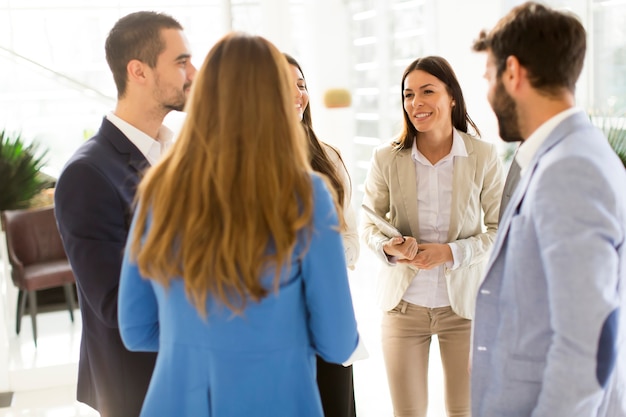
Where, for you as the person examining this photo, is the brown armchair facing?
facing the viewer and to the right of the viewer

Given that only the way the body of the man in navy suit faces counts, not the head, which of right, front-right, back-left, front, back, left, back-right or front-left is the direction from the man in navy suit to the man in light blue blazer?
front-right

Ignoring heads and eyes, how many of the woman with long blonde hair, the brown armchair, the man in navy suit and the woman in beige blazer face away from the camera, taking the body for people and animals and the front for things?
1

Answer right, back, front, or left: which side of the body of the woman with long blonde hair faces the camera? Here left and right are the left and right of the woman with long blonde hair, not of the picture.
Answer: back

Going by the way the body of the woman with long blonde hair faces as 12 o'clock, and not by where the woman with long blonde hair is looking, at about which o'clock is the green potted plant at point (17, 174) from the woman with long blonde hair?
The green potted plant is roughly at 11 o'clock from the woman with long blonde hair.

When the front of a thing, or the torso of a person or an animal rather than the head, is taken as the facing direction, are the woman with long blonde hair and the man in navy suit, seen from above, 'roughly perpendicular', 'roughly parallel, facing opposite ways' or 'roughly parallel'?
roughly perpendicular

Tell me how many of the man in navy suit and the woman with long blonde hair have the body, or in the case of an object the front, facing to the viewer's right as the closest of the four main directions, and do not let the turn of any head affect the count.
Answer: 1

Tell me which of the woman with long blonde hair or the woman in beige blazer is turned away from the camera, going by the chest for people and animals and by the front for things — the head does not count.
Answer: the woman with long blonde hair

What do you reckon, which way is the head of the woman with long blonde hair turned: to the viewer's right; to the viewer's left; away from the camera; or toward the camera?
away from the camera

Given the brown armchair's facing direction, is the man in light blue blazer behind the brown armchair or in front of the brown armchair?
in front

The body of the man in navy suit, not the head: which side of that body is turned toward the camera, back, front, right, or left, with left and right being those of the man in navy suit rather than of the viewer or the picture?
right

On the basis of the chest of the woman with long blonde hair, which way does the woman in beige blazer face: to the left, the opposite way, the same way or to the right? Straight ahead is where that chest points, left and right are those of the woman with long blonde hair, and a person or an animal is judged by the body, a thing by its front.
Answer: the opposite way

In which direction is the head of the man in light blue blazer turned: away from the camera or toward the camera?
away from the camera
